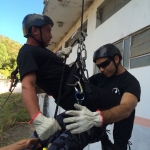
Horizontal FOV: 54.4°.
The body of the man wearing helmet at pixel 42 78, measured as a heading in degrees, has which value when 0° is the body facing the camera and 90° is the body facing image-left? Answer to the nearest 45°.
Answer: approximately 270°

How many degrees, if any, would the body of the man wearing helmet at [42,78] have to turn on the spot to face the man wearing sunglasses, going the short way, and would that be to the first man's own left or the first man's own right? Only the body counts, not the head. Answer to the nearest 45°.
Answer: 0° — they already face them

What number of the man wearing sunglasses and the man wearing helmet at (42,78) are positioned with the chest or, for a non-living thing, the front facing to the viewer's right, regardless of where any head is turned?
1

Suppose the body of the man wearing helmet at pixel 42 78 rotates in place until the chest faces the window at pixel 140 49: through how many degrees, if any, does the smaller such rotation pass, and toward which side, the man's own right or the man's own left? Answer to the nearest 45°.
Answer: approximately 45° to the man's own left

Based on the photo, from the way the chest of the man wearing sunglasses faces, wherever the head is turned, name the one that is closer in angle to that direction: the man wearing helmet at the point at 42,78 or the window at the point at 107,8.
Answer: the man wearing helmet

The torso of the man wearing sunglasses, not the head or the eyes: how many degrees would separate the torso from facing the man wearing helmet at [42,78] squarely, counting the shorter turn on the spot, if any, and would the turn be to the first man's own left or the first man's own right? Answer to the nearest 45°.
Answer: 0° — they already face them

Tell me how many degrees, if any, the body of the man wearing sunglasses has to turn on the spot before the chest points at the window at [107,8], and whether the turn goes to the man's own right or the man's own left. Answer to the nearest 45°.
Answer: approximately 135° to the man's own right

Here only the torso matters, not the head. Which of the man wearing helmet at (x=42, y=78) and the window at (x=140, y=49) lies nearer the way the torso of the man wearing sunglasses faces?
the man wearing helmet
